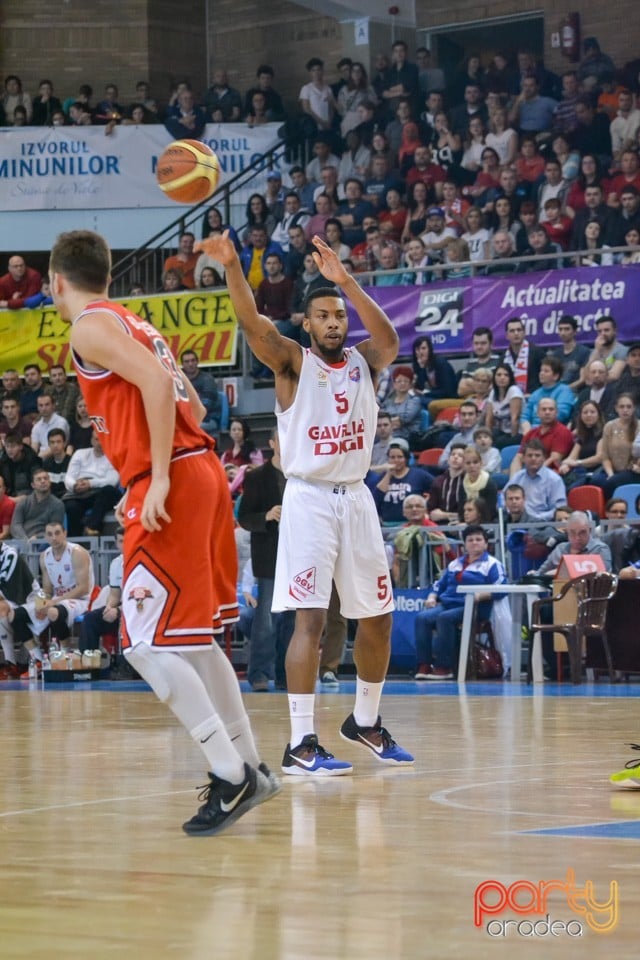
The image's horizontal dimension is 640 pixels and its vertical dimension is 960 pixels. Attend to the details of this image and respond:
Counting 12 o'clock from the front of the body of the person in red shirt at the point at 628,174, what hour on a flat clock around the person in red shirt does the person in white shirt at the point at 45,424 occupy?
The person in white shirt is roughly at 3 o'clock from the person in red shirt.

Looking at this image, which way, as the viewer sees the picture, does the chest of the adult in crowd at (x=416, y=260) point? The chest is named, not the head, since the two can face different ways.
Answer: toward the camera

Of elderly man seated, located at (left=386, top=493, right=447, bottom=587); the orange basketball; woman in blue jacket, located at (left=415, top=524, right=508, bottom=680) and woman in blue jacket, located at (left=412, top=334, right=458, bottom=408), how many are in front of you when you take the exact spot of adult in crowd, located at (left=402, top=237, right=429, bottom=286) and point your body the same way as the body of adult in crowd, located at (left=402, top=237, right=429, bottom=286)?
4

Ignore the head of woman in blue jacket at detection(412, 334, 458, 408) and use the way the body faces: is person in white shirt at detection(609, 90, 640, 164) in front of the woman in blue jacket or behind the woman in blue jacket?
behind

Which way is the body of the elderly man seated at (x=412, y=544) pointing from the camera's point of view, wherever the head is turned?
toward the camera

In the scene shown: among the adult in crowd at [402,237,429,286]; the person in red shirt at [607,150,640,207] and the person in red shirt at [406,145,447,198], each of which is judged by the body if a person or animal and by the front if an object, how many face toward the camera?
3

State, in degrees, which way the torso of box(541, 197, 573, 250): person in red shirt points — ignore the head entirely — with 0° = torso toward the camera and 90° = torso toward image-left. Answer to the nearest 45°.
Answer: approximately 45°

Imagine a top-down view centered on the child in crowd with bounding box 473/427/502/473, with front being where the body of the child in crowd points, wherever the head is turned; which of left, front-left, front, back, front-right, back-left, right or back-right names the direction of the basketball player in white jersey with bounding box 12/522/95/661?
front-right

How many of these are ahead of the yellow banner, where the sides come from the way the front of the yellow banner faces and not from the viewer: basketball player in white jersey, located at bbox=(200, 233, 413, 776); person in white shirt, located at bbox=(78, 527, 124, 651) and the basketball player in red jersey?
3

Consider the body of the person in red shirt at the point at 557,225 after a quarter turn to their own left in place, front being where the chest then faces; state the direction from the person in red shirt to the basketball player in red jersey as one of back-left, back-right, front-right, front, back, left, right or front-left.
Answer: front-right

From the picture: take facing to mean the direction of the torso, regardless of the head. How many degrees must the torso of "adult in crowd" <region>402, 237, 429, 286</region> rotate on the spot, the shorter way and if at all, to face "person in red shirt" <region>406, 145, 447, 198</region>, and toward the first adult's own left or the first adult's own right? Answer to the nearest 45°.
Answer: approximately 180°

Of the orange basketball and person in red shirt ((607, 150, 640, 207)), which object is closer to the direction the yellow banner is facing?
the orange basketball
